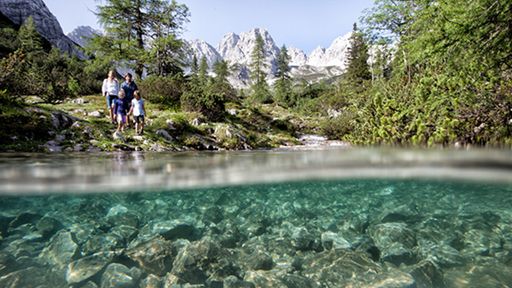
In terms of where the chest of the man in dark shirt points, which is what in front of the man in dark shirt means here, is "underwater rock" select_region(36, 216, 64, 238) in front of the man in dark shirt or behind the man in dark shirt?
in front

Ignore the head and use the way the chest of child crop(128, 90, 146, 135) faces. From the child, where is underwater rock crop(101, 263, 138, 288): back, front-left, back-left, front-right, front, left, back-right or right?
front

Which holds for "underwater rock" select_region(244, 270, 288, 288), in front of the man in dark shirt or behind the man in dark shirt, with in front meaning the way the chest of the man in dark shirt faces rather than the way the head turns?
in front

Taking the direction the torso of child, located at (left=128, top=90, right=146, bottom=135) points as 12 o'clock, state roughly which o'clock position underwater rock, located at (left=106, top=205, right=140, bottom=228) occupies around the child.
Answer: The underwater rock is roughly at 12 o'clock from the child.

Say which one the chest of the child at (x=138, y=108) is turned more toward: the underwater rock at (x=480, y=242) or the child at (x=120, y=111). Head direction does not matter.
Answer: the underwater rock

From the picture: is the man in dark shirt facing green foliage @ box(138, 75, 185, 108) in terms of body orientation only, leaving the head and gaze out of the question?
no

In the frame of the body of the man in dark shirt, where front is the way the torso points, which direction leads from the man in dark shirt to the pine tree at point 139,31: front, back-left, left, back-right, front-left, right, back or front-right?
back

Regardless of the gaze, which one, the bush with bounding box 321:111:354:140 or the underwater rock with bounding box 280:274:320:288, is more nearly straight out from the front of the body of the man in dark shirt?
the underwater rock

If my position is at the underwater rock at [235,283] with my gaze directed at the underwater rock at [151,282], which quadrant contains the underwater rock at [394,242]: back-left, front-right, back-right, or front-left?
back-right

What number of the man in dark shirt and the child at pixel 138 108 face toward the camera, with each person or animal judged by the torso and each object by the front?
2

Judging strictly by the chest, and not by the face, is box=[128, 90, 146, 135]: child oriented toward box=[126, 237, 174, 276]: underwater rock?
yes

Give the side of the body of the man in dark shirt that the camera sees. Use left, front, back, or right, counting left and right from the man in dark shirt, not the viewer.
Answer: front

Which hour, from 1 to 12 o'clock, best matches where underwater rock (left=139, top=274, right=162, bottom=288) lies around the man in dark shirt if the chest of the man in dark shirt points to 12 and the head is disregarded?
The underwater rock is roughly at 12 o'clock from the man in dark shirt.

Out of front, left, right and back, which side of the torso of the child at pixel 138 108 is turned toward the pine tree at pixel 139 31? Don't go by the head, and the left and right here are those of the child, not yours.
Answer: back

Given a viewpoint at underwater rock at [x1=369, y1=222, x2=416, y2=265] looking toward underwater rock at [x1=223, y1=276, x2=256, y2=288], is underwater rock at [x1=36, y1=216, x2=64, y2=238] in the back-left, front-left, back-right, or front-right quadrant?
front-right

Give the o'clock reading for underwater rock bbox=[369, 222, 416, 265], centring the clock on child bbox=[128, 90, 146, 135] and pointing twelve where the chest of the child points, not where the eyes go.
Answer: The underwater rock is roughly at 11 o'clock from the child.

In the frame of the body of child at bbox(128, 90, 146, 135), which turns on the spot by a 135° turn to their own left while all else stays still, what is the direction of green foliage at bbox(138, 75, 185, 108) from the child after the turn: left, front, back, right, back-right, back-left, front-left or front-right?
front-left

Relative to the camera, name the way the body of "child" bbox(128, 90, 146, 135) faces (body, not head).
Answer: toward the camera

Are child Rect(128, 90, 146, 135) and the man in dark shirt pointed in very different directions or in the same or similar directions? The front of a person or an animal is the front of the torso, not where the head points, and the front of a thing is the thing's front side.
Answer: same or similar directions

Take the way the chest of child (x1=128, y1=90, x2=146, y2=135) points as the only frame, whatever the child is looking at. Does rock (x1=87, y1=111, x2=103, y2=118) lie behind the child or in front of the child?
behind
